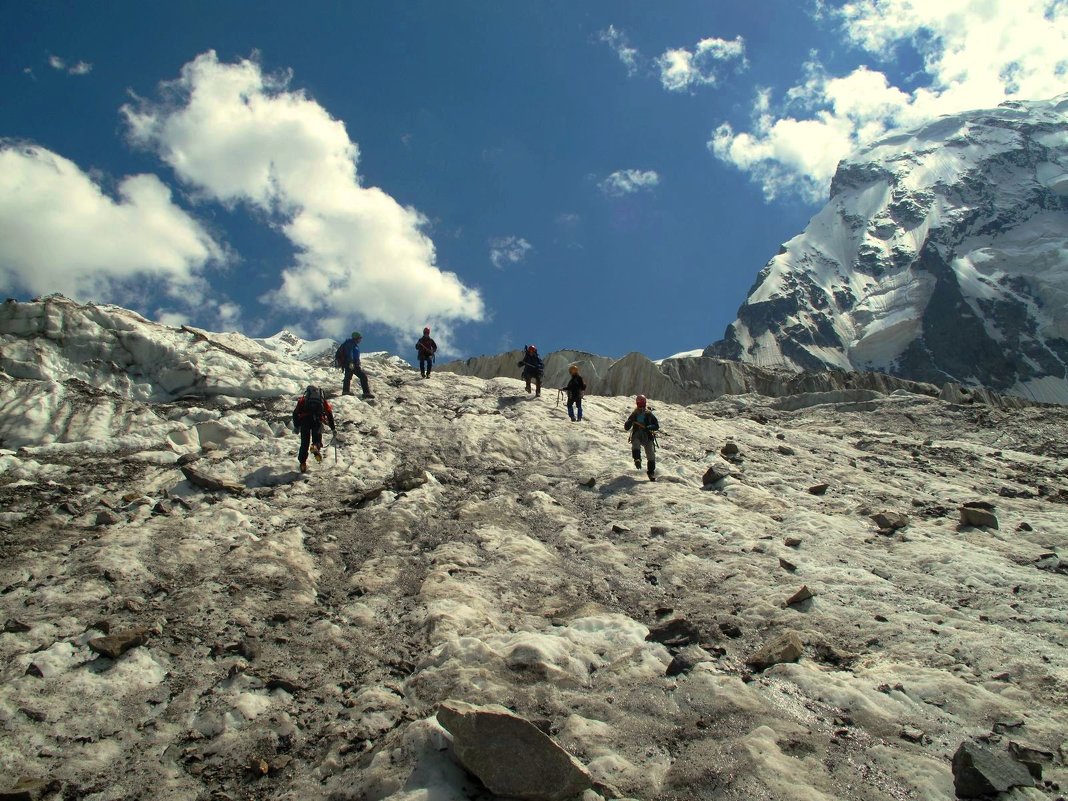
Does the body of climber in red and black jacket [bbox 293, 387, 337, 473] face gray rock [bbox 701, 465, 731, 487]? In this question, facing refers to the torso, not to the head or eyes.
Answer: no

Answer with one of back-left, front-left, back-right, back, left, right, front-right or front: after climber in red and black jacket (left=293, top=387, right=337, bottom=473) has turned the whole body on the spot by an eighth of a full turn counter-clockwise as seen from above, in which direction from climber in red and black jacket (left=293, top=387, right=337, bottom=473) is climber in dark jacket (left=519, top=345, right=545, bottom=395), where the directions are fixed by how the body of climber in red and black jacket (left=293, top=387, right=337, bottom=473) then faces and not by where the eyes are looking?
right

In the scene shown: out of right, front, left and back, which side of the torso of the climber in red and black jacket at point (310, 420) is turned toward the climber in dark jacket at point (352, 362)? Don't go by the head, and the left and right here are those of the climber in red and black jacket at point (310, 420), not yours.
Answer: front

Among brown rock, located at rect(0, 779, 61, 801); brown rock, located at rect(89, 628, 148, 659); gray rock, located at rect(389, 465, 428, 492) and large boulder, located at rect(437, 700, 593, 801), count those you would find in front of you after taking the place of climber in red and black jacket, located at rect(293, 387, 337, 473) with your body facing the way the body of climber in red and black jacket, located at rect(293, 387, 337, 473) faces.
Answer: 0

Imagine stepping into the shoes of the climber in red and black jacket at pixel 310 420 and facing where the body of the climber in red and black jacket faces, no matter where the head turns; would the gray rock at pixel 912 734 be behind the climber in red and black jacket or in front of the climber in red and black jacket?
behind

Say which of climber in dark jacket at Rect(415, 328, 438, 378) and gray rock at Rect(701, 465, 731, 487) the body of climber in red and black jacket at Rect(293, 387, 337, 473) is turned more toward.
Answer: the climber in dark jacket

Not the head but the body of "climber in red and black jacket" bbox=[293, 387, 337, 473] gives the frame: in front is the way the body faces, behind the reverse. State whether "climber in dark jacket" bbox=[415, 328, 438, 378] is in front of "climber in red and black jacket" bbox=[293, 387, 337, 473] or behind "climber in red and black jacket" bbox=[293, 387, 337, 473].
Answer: in front

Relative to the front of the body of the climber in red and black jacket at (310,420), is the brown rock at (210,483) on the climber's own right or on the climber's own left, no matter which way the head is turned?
on the climber's own left

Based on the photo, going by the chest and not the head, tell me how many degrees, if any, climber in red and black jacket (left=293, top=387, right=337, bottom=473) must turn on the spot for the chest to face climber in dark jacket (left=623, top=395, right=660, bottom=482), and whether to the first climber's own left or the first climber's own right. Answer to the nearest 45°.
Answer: approximately 90° to the first climber's own right

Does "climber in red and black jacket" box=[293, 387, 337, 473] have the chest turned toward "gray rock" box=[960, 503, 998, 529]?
no

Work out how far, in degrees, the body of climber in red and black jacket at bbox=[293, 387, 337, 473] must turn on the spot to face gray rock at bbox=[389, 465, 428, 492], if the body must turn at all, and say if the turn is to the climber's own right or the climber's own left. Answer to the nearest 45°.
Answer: approximately 135° to the climber's own right

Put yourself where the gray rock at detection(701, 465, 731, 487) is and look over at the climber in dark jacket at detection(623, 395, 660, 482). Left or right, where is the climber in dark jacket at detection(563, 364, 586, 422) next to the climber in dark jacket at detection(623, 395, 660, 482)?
right

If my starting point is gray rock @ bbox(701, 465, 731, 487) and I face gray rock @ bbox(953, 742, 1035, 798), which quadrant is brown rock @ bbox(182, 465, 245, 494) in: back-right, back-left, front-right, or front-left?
front-right

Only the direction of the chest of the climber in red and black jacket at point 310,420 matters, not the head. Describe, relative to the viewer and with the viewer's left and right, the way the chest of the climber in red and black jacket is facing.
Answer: facing away from the viewer

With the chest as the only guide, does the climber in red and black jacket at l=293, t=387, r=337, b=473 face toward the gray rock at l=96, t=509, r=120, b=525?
no

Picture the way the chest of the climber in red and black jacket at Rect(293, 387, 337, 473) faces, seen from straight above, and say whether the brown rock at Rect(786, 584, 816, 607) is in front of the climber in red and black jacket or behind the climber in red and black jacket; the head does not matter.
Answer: behind

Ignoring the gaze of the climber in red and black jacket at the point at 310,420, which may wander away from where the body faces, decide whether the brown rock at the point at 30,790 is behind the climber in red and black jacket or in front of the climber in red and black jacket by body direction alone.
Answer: behind

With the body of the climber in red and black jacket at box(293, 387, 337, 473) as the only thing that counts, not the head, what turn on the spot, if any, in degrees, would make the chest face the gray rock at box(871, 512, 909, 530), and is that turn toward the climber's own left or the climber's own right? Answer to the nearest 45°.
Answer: approximately 135° to the climber's own right
